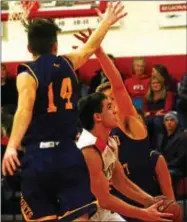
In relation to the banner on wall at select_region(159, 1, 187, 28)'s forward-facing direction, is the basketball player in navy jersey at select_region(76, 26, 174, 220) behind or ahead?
ahead

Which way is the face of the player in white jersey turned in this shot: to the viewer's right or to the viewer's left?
to the viewer's right

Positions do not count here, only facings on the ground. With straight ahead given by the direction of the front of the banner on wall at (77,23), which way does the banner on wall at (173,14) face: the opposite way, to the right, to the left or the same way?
the same way

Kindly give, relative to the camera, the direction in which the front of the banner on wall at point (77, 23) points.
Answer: facing the viewer

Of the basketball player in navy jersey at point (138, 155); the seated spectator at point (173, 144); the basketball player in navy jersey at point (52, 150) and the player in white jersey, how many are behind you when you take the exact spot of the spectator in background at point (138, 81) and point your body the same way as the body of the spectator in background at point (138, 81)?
0

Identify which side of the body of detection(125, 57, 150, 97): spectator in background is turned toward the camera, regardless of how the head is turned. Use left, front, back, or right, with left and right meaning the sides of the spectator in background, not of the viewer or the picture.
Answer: front

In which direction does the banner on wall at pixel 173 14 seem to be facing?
toward the camera

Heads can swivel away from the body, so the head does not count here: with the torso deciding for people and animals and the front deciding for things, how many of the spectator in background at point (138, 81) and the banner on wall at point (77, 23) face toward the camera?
2

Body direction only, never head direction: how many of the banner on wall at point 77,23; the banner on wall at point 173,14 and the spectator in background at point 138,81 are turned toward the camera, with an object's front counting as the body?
3

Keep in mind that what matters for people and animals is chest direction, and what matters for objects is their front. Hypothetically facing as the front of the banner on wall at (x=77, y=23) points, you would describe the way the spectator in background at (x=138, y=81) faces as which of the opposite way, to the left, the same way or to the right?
the same way

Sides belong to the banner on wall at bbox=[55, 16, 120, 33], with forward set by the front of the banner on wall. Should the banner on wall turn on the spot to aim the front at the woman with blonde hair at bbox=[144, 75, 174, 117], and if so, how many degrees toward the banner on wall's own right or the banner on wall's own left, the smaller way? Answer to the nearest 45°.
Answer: approximately 45° to the banner on wall's own left

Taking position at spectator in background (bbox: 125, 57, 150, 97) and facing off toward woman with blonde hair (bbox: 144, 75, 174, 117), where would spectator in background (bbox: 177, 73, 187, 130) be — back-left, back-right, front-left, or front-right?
front-left

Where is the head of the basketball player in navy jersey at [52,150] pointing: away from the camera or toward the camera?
away from the camera

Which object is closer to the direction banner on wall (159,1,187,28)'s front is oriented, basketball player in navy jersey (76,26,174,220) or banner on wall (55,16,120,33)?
the basketball player in navy jersey

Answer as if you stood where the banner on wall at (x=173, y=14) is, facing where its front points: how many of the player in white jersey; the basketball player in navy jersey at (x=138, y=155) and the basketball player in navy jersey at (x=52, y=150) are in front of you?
3

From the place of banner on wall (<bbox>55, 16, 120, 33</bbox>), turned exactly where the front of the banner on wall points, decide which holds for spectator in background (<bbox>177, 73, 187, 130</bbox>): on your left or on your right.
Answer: on your left

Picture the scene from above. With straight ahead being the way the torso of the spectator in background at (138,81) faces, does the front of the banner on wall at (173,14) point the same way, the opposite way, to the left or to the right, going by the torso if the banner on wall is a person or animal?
the same way
